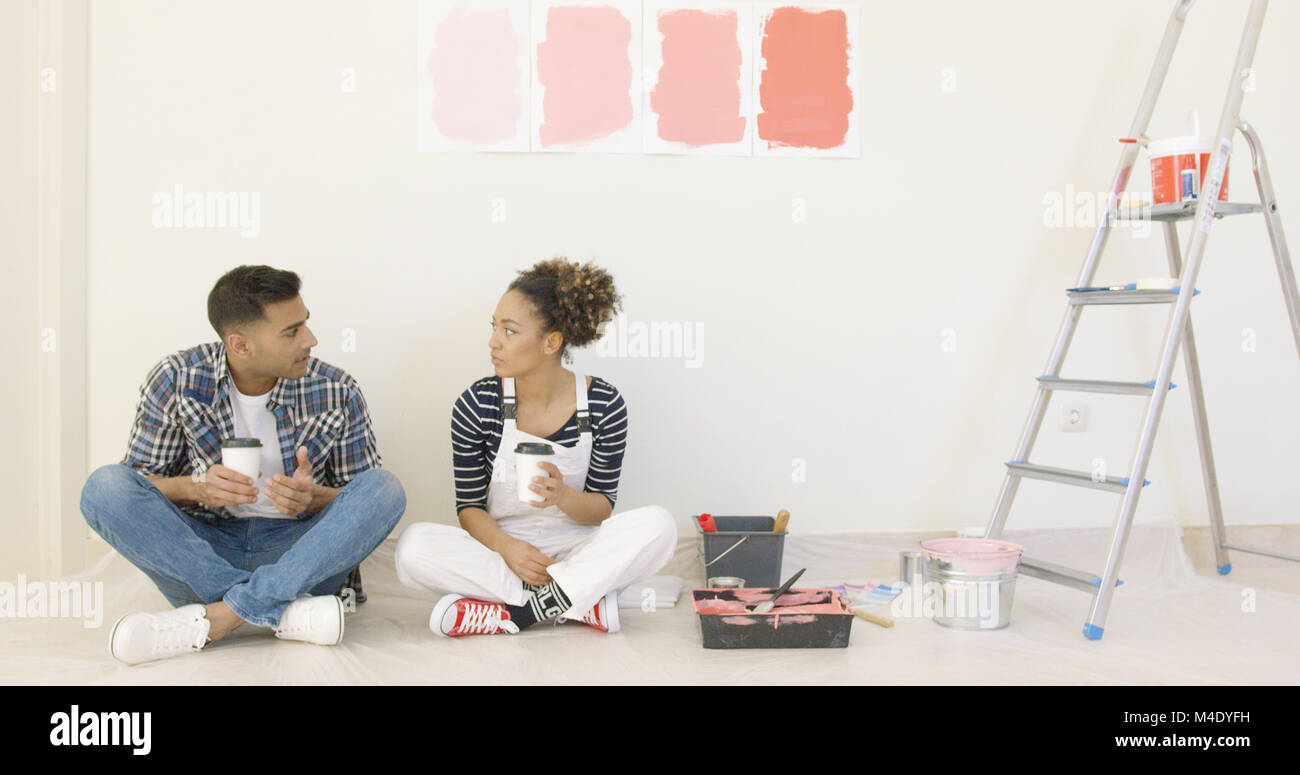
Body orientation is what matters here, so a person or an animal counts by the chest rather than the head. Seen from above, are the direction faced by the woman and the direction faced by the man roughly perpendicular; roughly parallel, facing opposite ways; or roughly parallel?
roughly parallel

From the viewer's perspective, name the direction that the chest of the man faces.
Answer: toward the camera

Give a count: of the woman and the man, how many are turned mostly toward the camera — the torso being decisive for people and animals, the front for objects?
2

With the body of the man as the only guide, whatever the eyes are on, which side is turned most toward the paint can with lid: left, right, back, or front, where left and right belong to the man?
left

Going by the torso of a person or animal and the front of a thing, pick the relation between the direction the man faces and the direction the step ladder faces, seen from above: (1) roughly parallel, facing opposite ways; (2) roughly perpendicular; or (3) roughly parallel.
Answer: roughly perpendicular

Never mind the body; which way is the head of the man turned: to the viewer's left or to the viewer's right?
to the viewer's right

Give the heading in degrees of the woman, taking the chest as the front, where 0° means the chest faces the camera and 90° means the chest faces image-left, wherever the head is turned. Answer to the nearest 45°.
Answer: approximately 0°

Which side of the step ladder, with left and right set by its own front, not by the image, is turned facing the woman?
front

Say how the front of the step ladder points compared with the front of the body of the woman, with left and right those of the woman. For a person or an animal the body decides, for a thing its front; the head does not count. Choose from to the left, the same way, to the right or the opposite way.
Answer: to the right

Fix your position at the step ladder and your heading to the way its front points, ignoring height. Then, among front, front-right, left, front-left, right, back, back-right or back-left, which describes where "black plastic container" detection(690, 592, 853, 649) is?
front

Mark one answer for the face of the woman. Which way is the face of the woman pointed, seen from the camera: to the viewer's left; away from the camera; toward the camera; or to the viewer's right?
to the viewer's left
